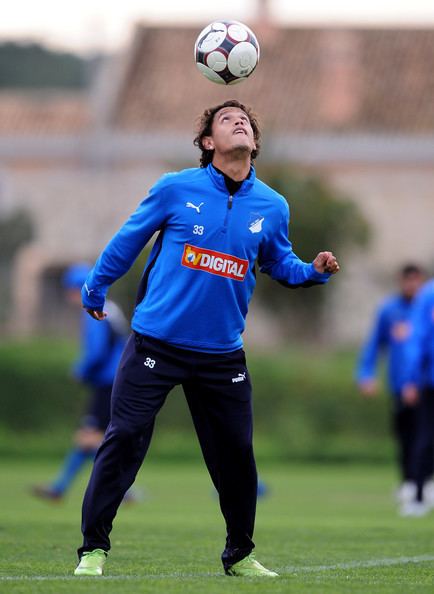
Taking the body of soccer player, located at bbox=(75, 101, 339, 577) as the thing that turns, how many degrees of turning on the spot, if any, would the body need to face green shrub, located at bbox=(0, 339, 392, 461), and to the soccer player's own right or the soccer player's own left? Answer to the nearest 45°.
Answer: approximately 135° to the soccer player's own left

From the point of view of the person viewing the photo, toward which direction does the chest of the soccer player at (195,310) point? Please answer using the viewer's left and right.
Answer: facing the viewer and to the right of the viewer

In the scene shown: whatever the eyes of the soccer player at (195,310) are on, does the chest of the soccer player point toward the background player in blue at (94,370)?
no

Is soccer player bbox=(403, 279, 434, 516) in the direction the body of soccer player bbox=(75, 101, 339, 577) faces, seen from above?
no

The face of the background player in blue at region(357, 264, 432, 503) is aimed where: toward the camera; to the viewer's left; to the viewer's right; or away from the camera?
toward the camera
